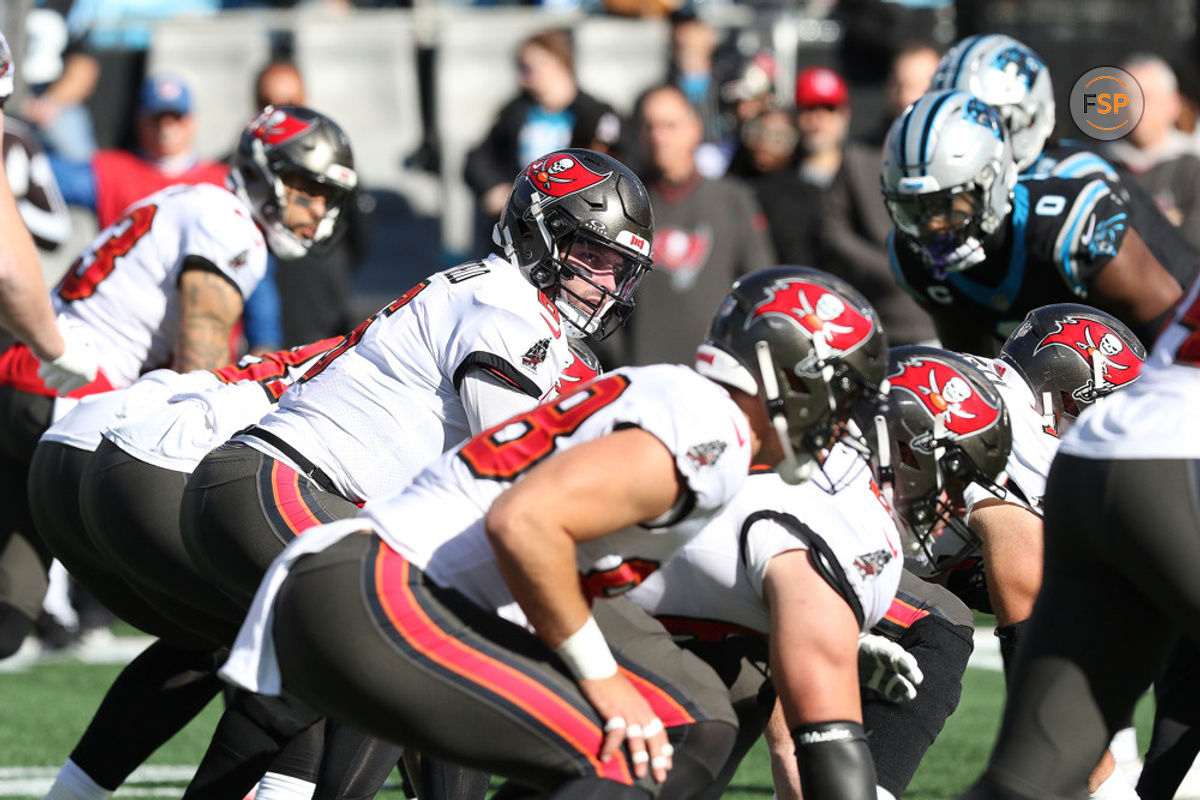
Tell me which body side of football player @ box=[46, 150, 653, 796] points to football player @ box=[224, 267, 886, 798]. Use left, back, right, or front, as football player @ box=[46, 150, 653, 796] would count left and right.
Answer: right

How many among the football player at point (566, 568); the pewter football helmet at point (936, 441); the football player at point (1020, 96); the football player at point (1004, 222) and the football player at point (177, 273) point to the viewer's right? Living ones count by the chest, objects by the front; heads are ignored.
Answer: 3

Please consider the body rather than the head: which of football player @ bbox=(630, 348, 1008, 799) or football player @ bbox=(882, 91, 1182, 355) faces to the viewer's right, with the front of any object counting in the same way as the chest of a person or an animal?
football player @ bbox=(630, 348, 1008, 799)

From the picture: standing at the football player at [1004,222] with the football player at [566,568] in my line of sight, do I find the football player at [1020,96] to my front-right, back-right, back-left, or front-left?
back-right

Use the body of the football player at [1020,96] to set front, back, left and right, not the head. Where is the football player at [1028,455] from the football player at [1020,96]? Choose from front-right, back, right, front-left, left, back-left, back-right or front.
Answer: front-left

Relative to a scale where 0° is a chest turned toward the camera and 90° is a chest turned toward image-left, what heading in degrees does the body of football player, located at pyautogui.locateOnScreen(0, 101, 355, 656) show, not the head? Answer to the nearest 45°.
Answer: approximately 270°

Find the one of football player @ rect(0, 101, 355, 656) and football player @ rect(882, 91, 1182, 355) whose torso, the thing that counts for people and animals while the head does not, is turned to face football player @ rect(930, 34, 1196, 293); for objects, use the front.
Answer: football player @ rect(0, 101, 355, 656)

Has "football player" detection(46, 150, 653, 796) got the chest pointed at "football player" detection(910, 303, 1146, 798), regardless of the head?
yes

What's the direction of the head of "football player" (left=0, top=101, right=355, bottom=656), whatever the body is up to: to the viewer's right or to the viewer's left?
to the viewer's right

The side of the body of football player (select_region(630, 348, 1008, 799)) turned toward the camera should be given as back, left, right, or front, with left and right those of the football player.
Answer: right

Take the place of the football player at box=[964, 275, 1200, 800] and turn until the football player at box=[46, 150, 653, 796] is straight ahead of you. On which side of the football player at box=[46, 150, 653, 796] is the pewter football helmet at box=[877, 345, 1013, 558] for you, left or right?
right

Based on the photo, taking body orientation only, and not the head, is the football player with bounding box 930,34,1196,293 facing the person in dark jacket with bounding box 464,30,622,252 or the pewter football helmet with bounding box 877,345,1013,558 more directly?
the pewter football helmet
